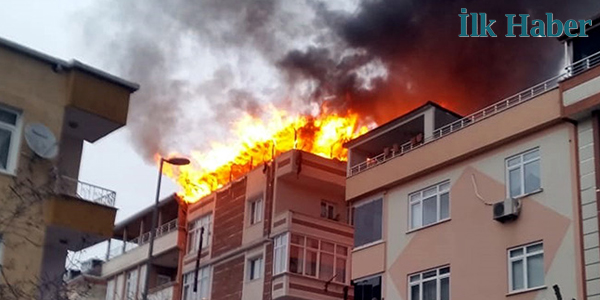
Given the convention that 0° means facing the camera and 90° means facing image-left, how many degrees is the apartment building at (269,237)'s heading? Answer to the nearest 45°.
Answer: approximately 45°

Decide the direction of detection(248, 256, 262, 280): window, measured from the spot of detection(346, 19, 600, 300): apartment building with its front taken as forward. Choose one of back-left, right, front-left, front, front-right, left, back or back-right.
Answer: right

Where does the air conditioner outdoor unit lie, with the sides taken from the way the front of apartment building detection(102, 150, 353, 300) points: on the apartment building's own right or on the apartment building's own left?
on the apartment building's own left

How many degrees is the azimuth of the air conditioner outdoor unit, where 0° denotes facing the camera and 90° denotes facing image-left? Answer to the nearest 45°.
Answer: approximately 45°

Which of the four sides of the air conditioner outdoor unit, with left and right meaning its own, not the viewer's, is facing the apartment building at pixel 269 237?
right

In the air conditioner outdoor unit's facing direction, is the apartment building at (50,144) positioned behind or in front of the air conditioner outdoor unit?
in front

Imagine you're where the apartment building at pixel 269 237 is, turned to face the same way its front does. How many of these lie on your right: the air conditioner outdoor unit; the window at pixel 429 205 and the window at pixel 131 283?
1

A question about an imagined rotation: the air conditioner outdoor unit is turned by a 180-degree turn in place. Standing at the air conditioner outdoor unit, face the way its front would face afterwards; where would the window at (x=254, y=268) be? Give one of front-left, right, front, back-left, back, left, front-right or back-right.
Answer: left

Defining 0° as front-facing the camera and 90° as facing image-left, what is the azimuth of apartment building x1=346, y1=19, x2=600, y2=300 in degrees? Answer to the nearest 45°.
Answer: approximately 45°

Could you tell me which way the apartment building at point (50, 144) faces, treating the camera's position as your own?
facing the viewer and to the right of the viewer

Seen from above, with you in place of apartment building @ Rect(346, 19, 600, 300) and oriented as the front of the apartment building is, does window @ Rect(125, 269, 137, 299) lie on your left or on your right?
on your right

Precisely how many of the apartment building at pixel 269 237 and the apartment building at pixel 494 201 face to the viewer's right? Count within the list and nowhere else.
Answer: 0

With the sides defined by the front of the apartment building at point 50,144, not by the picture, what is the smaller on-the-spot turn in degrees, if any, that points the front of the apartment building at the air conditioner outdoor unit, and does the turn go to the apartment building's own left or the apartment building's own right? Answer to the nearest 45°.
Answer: approximately 45° to the apartment building's own left
